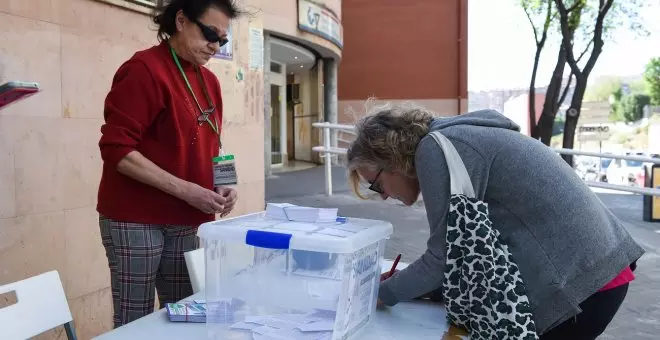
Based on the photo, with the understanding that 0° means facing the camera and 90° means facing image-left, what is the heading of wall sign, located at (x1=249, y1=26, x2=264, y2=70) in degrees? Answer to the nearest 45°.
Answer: approximately 315°

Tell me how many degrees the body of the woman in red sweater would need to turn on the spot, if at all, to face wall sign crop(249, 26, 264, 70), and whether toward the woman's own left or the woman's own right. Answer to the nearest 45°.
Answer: approximately 135° to the woman's own left

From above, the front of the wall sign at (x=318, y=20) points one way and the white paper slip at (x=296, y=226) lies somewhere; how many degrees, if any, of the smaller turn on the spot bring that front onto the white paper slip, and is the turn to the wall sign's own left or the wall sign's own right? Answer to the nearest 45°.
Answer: approximately 45° to the wall sign's own right

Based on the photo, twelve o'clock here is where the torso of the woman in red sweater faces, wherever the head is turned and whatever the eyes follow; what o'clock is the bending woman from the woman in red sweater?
The bending woman is roughly at 12 o'clock from the woman in red sweater.

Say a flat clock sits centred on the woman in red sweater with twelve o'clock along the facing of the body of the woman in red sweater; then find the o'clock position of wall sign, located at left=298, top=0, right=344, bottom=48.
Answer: The wall sign is roughly at 8 o'clock from the woman in red sweater.

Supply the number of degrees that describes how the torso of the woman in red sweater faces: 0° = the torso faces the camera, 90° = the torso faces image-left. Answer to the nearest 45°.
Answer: approximately 315°

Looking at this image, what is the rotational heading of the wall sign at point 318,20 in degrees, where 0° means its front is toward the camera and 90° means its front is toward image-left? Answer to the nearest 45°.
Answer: approximately 315°
